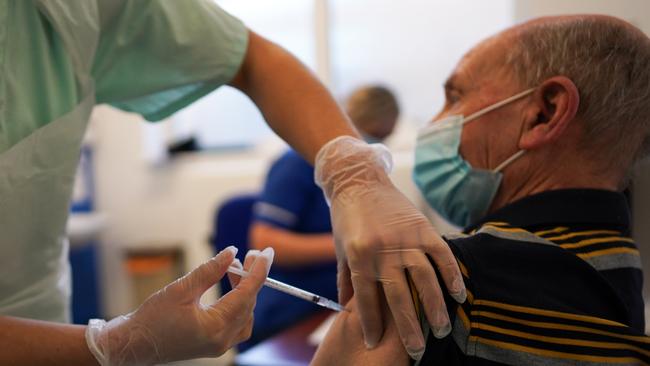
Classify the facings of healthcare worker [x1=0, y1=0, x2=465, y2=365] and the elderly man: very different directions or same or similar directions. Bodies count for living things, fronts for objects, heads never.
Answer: very different directions

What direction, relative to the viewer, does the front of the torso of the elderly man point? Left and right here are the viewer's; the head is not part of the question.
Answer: facing away from the viewer and to the left of the viewer

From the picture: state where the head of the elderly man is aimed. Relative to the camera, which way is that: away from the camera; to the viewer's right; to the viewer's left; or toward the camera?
to the viewer's left

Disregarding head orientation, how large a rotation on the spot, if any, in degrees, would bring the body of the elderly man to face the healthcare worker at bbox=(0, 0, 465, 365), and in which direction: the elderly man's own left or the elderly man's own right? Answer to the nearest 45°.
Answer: approximately 45° to the elderly man's own left

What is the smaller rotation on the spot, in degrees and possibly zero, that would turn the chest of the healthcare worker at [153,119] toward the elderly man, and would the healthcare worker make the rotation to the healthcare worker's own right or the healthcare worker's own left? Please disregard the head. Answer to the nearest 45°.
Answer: approximately 45° to the healthcare worker's own left
